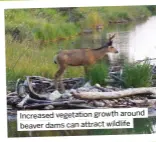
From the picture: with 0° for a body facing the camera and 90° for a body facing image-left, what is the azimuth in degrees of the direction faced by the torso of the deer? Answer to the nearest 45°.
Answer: approximately 270°
